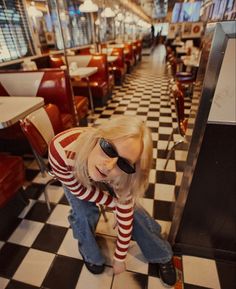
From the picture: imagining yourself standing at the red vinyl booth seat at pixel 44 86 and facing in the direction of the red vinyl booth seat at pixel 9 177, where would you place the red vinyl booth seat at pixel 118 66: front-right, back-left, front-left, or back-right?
back-left

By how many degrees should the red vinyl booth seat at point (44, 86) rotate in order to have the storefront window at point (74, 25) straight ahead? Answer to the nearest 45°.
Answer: approximately 180°

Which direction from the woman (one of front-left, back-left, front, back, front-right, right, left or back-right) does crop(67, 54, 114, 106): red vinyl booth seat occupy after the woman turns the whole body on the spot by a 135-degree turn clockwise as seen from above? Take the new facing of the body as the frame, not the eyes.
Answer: front-right

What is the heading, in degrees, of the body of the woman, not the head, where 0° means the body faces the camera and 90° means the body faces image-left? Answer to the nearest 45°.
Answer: approximately 0°

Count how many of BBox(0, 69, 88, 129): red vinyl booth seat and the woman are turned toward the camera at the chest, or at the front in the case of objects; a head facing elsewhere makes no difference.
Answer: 2

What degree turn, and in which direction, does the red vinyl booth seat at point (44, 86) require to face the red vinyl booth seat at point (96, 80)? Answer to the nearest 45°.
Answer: approximately 135° to its left

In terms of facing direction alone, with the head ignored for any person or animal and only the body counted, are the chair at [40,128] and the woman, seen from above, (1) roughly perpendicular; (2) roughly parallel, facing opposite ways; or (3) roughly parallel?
roughly perpendicular

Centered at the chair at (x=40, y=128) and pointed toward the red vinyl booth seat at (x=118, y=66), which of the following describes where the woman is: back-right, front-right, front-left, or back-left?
back-right

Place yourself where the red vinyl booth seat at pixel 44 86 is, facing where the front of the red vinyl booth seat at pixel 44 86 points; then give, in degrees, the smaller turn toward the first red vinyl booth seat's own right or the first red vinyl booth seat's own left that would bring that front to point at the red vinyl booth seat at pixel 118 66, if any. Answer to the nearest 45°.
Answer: approximately 135° to the first red vinyl booth seat's own left
